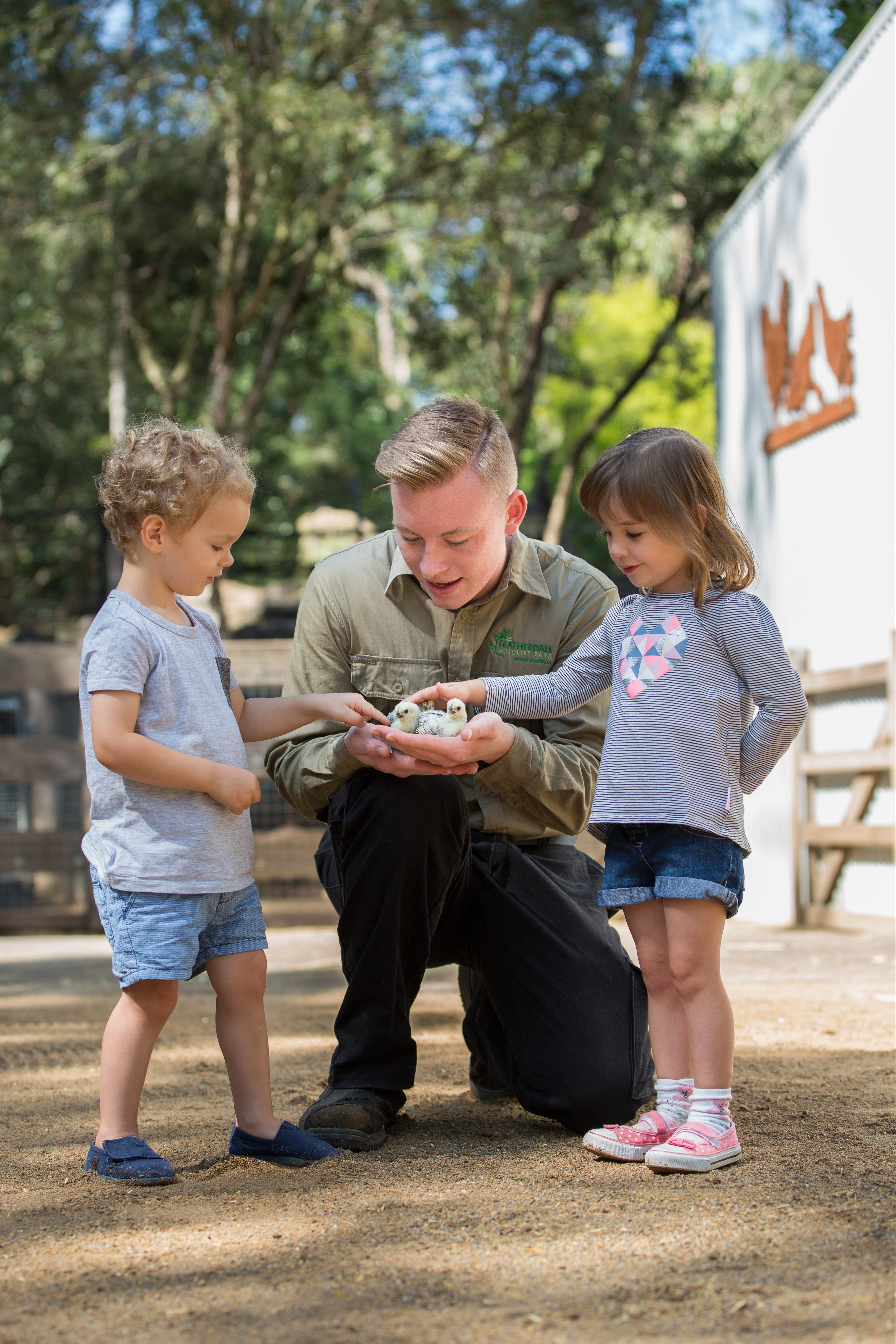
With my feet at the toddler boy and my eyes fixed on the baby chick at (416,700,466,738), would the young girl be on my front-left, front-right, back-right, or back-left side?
front-right

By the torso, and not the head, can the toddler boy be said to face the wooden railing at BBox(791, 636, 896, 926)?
no

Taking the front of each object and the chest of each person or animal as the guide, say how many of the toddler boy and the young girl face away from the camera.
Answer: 0

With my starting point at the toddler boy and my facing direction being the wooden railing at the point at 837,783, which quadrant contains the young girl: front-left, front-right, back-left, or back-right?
front-right

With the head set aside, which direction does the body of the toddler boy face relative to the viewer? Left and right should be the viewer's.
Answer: facing the viewer and to the right of the viewer

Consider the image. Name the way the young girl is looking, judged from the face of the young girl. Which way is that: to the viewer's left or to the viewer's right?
to the viewer's left

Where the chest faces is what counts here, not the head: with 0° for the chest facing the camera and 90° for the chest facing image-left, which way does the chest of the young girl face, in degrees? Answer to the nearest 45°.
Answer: approximately 45°

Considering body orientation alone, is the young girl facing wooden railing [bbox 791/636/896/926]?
no

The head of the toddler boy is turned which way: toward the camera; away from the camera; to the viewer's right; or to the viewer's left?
to the viewer's right

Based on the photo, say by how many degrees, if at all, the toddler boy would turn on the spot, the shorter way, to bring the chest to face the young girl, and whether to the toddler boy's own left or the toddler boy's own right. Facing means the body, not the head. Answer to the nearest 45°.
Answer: approximately 45° to the toddler boy's own left

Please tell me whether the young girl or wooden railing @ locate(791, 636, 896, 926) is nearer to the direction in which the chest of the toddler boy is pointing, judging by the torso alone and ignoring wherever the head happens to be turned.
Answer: the young girl

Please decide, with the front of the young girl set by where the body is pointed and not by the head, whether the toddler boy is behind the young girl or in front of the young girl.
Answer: in front
